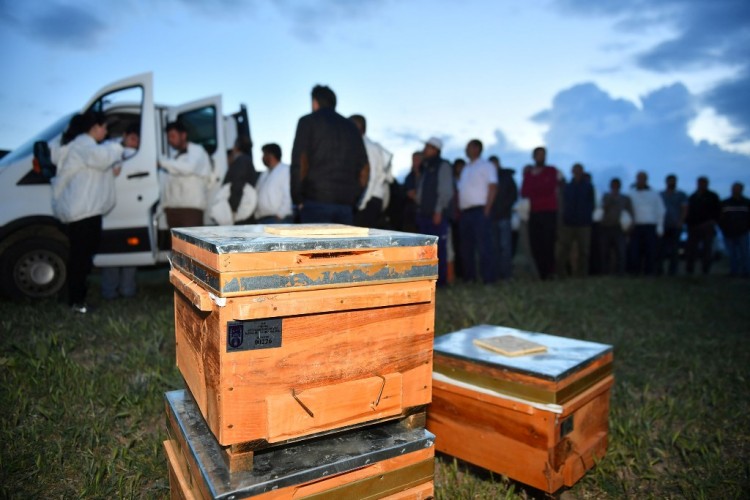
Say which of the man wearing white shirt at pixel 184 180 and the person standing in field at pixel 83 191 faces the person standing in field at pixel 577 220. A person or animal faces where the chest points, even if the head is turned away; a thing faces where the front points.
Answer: the person standing in field at pixel 83 191

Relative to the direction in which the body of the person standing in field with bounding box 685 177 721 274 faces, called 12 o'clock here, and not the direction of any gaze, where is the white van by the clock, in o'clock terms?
The white van is roughly at 1 o'clock from the person standing in field.

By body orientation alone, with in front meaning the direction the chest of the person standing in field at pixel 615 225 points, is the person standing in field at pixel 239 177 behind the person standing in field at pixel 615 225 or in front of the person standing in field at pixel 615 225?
in front

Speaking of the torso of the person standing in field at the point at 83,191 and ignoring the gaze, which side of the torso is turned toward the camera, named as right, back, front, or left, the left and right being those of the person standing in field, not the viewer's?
right

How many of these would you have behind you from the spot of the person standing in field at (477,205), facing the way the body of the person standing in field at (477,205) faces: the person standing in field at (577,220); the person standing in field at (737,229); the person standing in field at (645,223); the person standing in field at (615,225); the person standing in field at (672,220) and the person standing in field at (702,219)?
6

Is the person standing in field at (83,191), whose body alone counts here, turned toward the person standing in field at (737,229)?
yes

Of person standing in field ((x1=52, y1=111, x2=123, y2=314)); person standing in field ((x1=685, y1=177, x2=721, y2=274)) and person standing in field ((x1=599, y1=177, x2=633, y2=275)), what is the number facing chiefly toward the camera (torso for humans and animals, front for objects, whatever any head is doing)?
2

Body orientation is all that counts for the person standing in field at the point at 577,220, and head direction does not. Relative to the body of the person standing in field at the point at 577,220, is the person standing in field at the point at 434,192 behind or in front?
in front

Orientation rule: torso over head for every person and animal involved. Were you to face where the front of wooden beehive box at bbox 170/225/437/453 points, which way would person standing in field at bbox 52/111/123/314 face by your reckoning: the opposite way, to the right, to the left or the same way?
to the left

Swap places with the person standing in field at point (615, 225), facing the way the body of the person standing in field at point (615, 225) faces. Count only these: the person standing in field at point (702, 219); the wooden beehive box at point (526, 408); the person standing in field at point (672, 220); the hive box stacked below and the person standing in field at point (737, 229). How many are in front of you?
2

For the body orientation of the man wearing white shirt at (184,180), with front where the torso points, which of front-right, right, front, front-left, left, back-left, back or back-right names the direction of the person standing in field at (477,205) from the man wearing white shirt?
back-left
